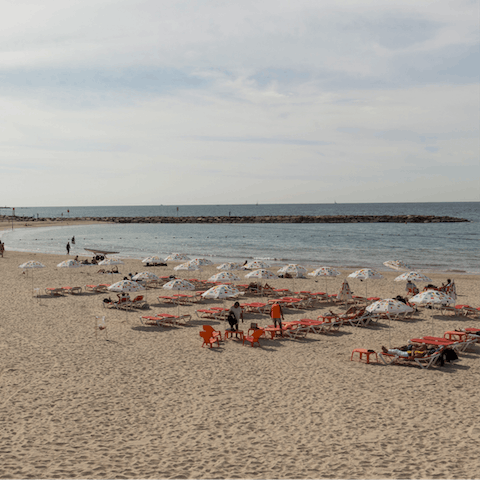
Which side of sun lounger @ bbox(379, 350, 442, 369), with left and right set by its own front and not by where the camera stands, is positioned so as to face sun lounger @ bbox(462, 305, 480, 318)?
right

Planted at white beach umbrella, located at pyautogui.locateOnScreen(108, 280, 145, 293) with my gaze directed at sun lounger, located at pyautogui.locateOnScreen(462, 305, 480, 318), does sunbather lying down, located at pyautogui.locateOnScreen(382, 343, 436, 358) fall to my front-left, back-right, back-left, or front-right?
front-right

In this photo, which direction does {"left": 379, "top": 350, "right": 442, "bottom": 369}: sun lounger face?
to the viewer's left

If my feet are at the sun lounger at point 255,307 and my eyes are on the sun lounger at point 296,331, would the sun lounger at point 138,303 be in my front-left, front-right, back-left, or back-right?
back-right

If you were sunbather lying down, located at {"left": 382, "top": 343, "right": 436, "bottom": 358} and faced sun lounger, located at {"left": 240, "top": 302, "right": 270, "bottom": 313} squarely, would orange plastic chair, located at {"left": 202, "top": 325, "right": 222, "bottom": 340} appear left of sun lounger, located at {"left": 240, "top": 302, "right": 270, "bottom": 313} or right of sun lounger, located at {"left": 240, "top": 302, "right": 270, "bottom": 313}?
left

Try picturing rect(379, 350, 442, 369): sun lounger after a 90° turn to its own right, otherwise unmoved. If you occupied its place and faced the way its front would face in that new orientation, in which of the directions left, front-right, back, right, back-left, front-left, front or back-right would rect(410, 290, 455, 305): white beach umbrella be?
front
